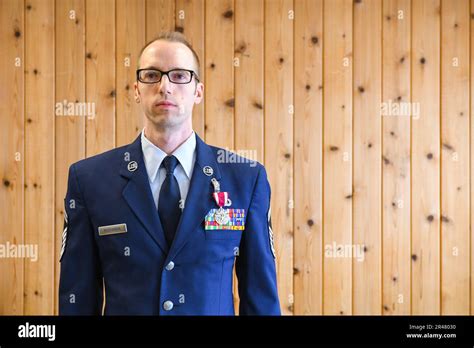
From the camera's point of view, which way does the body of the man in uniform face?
toward the camera

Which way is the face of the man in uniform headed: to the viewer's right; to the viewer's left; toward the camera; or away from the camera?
toward the camera
